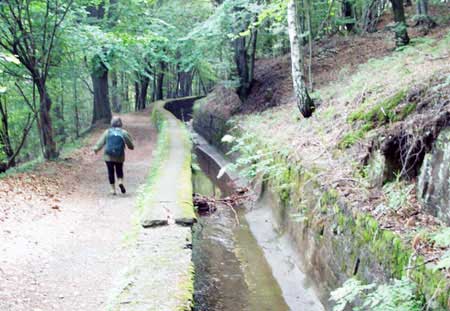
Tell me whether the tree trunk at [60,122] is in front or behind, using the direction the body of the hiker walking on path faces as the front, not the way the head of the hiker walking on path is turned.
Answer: in front

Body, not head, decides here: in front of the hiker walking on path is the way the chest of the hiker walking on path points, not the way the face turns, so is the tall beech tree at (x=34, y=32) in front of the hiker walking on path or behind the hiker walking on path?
in front

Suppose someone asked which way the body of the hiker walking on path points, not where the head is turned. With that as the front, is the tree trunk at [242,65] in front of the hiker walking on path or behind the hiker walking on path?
in front

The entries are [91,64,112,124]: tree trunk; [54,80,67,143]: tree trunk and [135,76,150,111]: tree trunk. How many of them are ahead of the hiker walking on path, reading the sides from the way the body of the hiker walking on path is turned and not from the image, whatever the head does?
3

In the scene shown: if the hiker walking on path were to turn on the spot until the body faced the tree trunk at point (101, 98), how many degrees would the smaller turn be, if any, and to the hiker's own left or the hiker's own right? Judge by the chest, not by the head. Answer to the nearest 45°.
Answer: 0° — they already face it

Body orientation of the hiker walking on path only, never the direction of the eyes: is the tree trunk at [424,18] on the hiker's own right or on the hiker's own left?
on the hiker's own right

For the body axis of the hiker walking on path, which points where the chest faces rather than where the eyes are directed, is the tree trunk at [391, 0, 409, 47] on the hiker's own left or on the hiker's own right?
on the hiker's own right

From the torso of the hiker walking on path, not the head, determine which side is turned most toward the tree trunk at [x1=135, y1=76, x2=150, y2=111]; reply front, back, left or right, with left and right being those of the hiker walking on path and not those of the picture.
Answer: front

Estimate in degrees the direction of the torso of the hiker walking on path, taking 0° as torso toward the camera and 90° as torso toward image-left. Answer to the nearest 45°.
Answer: approximately 180°
